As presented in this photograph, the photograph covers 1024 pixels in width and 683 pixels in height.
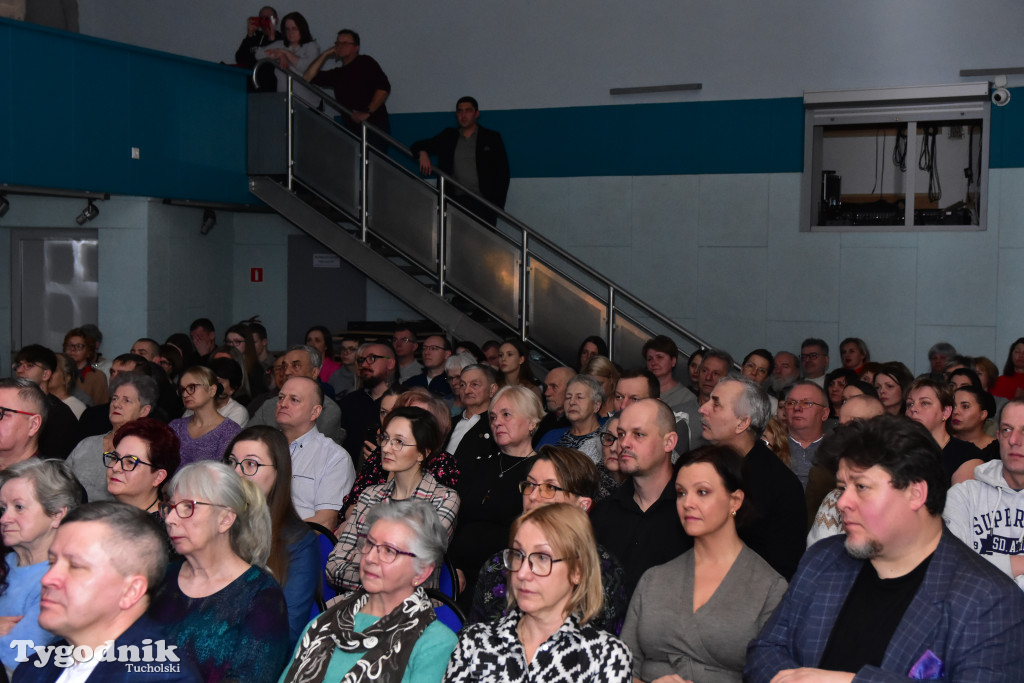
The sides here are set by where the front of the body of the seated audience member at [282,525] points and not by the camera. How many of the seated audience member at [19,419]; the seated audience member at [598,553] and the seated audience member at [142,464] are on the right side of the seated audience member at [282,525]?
2

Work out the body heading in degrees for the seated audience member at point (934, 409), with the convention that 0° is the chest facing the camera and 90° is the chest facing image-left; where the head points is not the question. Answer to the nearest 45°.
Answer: approximately 45°

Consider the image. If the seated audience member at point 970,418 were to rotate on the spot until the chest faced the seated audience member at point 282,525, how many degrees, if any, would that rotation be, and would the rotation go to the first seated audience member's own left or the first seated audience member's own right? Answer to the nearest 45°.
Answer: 0° — they already face them
